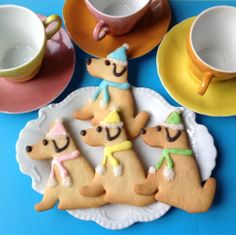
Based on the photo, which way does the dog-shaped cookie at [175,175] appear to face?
to the viewer's left

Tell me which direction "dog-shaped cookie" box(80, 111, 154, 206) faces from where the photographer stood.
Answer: facing to the left of the viewer

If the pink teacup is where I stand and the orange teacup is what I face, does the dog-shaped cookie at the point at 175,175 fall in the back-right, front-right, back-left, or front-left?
front-right

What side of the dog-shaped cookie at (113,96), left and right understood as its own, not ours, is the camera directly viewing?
left

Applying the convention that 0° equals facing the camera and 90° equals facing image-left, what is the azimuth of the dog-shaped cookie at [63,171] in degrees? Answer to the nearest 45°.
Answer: approximately 90°
